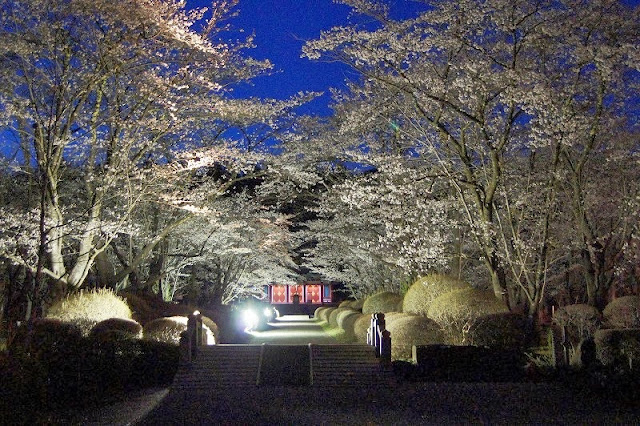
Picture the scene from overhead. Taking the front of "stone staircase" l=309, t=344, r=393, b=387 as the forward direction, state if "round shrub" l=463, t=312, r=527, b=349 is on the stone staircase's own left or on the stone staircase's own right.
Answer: on the stone staircase's own left

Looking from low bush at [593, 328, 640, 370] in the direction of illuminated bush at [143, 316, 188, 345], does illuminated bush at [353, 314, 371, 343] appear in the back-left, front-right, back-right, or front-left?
front-right

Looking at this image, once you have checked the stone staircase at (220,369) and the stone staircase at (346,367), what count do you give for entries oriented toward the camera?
2

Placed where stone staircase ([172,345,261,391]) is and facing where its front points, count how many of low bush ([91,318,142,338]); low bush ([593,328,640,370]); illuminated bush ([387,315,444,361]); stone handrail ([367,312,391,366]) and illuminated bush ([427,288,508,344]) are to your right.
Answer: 1

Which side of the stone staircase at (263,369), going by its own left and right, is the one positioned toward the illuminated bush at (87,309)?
right

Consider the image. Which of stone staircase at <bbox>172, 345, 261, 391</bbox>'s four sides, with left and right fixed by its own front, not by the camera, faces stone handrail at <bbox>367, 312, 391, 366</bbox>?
left

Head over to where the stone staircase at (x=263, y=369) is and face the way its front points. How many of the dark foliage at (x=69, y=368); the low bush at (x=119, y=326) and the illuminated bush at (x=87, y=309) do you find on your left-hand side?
0

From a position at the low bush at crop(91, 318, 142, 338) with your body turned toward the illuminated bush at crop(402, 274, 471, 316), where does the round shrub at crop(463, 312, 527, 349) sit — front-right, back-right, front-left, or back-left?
front-right

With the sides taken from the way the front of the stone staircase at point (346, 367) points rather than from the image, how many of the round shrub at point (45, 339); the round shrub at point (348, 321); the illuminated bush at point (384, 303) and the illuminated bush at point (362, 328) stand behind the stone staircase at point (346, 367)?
3

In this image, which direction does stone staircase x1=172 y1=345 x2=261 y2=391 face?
toward the camera

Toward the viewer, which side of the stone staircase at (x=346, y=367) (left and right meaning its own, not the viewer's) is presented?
front

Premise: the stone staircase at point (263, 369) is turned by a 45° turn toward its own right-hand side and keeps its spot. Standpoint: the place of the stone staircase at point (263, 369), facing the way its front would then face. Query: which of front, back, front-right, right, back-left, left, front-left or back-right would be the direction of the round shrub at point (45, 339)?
front

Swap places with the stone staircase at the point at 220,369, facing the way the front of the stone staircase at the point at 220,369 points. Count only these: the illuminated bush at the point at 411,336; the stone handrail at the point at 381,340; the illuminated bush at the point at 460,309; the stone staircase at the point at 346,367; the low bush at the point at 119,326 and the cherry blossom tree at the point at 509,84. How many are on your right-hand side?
1

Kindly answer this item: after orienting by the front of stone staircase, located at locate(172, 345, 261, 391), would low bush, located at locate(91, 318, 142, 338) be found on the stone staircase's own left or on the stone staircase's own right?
on the stone staircase's own right

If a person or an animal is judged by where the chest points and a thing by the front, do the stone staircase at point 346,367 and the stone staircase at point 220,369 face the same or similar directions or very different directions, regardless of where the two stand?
same or similar directions
